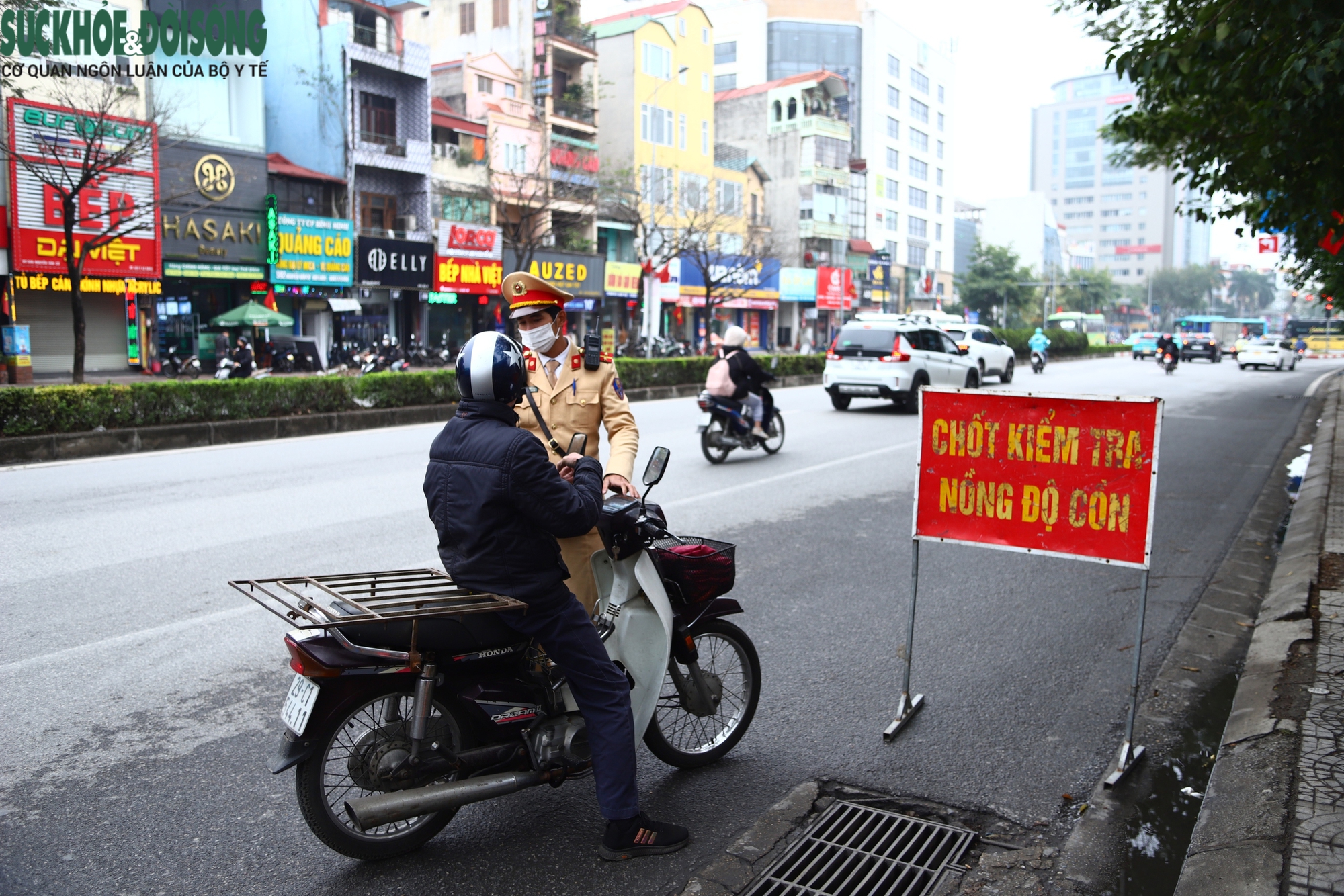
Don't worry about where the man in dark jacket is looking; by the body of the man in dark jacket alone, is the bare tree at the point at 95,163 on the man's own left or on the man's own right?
on the man's own left

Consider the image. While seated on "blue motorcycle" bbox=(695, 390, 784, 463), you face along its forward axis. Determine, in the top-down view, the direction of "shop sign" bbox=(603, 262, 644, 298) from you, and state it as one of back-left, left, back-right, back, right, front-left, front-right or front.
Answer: front-left

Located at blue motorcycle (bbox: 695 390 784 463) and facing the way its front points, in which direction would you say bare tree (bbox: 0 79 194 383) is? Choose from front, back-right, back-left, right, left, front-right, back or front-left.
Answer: left

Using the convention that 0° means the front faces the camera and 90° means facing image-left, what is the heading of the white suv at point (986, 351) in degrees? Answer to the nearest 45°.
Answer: approximately 225°

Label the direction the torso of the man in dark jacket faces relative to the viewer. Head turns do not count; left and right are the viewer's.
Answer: facing away from the viewer and to the right of the viewer

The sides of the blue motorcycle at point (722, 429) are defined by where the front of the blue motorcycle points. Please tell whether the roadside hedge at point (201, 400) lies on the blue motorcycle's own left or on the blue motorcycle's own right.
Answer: on the blue motorcycle's own left

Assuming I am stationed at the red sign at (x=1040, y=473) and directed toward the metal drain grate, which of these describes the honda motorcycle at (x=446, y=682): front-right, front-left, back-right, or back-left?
front-right

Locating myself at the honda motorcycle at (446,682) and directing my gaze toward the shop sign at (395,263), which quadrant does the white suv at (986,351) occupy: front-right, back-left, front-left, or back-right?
front-right

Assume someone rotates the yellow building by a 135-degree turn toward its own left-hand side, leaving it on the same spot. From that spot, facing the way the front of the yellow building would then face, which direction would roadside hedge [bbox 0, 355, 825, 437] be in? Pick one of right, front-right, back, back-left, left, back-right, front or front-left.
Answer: back

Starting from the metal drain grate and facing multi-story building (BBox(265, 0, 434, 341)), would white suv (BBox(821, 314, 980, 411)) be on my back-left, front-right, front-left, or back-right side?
front-right

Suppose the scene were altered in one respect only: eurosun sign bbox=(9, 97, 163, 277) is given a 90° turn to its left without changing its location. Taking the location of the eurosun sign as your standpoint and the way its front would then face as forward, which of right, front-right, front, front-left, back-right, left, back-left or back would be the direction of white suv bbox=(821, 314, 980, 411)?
right

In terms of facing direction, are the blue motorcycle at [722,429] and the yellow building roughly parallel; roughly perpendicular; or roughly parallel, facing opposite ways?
roughly perpendicular

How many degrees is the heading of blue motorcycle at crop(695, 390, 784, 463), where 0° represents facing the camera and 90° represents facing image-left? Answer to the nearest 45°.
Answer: approximately 225°

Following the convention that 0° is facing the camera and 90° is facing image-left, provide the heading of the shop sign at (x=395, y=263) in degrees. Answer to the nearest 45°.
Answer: approximately 315°

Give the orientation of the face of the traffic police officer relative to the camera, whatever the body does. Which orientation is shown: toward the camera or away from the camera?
toward the camera

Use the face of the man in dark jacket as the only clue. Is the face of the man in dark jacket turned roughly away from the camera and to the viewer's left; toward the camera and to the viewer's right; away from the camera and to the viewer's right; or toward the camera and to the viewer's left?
away from the camera and to the viewer's right

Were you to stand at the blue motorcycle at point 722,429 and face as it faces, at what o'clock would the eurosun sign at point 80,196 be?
The eurosun sign is roughly at 9 o'clock from the blue motorcycle.

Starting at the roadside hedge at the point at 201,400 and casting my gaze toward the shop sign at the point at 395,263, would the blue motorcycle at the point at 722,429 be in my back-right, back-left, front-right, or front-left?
back-right
